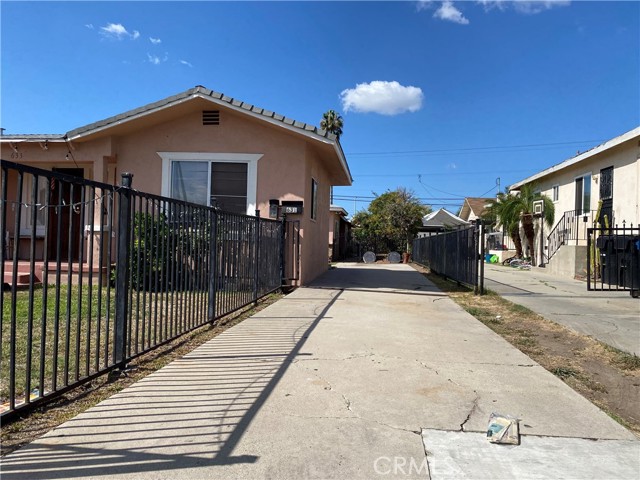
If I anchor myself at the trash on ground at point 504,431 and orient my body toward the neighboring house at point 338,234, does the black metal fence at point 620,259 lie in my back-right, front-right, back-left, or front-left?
front-right

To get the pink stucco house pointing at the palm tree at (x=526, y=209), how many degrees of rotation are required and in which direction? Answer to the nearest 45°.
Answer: approximately 135° to its left

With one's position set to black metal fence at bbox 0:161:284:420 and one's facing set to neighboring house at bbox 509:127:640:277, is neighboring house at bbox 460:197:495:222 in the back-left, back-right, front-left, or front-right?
front-left

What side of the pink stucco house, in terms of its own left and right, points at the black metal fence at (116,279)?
front

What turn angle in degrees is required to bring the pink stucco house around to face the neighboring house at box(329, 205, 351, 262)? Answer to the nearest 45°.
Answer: approximately 135° to its left

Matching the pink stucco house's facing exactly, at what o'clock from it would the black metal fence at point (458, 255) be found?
The black metal fence is roughly at 9 o'clock from the pink stucco house.

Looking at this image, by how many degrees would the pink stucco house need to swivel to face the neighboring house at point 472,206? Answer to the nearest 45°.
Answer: approximately 135° to its left

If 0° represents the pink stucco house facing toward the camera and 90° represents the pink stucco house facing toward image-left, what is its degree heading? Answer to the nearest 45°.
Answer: approximately 0°

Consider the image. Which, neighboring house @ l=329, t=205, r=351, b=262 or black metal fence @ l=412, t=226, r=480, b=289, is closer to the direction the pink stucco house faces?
the black metal fence

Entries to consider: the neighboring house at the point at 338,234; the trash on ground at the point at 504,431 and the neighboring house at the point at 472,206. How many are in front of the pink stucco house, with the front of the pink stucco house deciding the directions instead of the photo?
1

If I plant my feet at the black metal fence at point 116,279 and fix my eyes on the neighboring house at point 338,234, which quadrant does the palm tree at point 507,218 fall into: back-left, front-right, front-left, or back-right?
front-right

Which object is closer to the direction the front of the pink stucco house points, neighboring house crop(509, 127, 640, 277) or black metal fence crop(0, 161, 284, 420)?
the black metal fence

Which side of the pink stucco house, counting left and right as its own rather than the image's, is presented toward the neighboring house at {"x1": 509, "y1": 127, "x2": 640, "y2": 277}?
left

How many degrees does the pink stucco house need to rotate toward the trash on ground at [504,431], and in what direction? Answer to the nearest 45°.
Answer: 0° — it already faces it

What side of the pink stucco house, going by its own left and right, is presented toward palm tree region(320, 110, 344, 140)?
back
